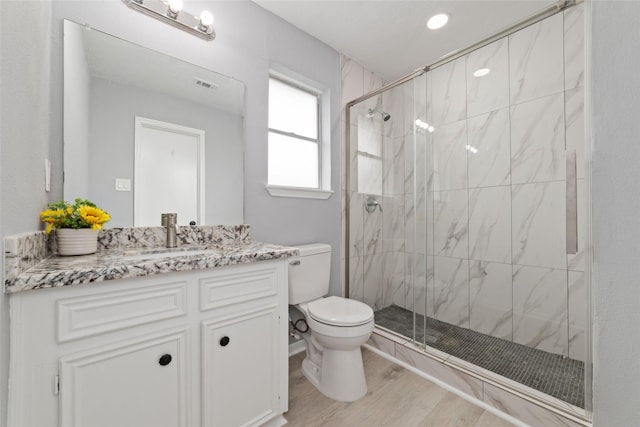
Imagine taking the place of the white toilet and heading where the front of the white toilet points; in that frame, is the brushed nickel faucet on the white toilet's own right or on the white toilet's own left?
on the white toilet's own right

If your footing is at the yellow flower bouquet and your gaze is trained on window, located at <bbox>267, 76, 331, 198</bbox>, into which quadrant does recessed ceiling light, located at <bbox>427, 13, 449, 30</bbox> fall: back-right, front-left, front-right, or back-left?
front-right

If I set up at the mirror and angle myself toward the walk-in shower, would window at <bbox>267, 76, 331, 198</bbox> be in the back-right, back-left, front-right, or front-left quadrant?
front-left

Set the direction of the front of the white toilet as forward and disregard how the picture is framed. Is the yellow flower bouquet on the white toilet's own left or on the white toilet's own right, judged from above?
on the white toilet's own right

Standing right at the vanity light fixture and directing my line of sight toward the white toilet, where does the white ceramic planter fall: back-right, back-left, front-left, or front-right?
back-right

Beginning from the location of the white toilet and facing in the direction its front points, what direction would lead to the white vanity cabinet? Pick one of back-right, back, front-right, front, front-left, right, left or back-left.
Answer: right

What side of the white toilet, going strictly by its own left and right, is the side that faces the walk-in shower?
left
